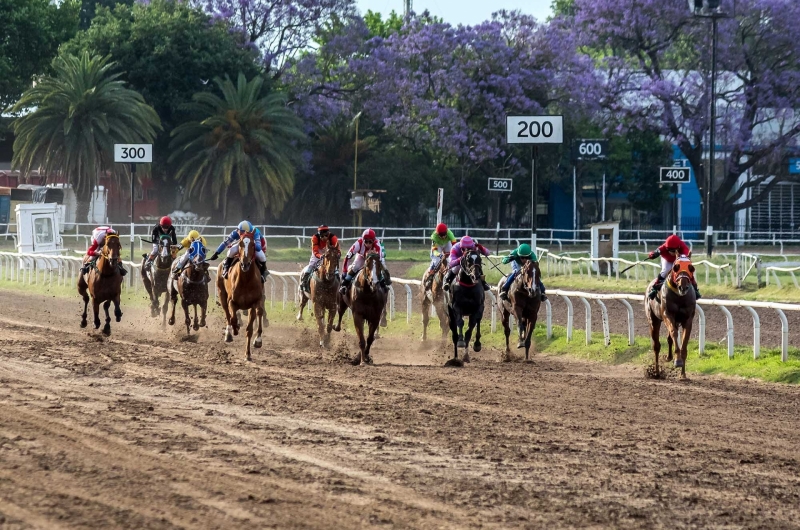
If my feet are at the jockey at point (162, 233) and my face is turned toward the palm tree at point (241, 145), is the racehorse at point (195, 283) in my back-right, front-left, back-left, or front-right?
back-right

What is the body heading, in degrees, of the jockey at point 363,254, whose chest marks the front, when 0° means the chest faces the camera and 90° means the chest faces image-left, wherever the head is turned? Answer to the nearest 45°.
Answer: approximately 0°
